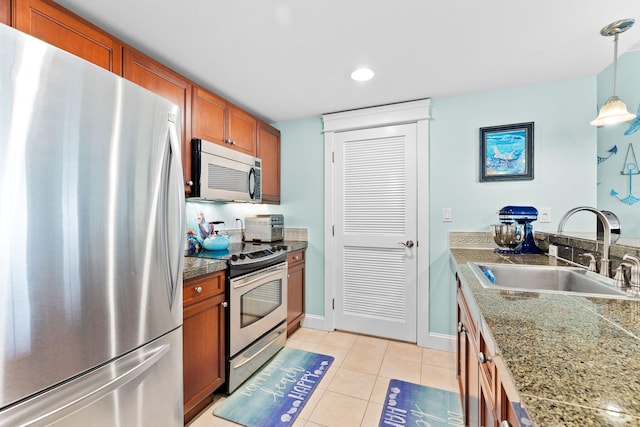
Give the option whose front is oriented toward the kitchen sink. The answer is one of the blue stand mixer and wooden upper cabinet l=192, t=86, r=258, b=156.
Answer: the wooden upper cabinet

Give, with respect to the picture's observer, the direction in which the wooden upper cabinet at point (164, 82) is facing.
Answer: facing the viewer and to the right of the viewer

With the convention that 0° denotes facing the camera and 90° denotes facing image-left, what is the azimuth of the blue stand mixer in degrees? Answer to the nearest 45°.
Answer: approximately 90°

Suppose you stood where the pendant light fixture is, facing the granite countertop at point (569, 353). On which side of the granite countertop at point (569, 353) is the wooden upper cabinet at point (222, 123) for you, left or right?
right

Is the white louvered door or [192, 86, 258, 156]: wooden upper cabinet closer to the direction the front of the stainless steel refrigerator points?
the white louvered door

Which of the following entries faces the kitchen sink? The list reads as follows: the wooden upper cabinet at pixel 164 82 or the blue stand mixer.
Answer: the wooden upper cabinet

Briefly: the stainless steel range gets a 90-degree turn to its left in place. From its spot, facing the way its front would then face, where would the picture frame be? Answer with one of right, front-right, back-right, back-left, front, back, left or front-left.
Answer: front-right

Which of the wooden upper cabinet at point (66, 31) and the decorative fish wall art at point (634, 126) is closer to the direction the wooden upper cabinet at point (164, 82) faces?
the decorative fish wall art

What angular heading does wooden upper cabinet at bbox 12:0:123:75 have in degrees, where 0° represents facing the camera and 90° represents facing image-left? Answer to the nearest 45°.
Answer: approximately 315°

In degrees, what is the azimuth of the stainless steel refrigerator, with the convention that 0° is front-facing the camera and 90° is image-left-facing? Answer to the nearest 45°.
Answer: approximately 315°

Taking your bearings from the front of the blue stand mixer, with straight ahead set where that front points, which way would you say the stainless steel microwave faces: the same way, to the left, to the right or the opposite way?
the opposite way

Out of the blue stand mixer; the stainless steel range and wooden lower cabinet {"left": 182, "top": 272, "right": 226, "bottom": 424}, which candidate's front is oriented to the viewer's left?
the blue stand mixer
